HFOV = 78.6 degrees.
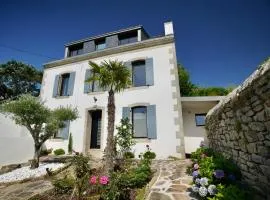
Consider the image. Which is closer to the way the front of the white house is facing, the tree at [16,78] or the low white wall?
the low white wall

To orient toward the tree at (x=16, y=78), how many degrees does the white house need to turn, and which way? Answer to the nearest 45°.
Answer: approximately 90° to its right

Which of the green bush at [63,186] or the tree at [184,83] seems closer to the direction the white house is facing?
the green bush

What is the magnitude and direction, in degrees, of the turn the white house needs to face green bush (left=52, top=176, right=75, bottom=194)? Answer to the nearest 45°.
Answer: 0° — it already faces it

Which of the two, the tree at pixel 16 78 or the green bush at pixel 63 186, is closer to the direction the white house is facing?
the green bush

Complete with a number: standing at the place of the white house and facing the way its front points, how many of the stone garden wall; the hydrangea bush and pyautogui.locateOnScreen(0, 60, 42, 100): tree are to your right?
1

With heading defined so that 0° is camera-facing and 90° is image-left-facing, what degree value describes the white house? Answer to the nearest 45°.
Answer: approximately 45°

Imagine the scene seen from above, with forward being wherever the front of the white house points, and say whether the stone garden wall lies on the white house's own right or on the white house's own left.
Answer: on the white house's own left

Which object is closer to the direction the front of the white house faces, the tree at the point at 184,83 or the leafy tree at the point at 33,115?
the leafy tree

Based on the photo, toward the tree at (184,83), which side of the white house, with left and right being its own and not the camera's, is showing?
back
